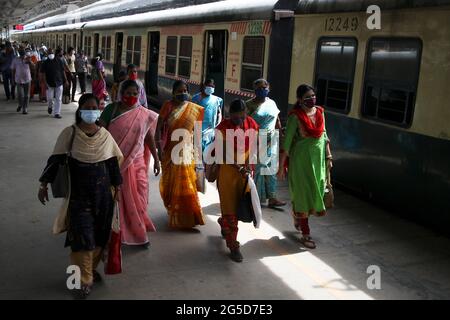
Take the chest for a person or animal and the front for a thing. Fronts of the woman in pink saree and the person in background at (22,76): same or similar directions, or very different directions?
same or similar directions

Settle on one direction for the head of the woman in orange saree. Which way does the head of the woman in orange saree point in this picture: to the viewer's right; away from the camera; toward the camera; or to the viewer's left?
toward the camera

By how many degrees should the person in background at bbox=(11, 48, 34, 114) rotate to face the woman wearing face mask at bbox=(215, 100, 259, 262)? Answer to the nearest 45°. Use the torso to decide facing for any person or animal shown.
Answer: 0° — they already face them

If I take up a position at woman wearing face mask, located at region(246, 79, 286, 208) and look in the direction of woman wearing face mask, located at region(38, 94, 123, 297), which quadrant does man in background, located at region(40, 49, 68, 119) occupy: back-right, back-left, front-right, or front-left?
back-right

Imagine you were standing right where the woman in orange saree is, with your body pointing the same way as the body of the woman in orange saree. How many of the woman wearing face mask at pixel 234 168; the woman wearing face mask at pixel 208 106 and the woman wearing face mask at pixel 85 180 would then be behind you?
1

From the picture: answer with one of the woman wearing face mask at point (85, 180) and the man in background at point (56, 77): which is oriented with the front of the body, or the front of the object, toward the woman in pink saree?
the man in background

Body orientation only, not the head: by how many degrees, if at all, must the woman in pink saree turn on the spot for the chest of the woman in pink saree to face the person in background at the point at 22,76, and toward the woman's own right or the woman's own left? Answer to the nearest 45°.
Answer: approximately 180°

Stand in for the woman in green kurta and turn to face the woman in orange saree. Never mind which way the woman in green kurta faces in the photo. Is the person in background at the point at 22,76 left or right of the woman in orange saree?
right

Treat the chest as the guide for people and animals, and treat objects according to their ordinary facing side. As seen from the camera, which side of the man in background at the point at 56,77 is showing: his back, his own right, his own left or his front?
front

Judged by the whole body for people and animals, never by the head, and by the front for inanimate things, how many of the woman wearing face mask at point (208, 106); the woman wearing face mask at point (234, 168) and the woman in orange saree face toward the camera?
3

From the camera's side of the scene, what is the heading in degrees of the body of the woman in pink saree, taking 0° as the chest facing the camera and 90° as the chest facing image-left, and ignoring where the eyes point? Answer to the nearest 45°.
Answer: approximately 0°

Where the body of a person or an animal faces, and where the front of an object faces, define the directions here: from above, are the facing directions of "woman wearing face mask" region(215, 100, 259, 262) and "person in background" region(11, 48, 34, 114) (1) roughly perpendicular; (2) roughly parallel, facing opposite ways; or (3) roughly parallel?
roughly parallel

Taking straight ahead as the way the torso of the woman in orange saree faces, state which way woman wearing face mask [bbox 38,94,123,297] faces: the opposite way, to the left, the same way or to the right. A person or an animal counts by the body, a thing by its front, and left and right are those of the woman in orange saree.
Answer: the same way

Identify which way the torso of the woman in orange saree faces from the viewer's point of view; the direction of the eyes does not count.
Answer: toward the camera

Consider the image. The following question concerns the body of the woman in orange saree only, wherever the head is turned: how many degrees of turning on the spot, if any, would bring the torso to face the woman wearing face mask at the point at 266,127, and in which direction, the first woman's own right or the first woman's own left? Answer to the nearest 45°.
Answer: approximately 135° to the first woman's own left

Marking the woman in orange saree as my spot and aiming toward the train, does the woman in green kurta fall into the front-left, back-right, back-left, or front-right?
front-right

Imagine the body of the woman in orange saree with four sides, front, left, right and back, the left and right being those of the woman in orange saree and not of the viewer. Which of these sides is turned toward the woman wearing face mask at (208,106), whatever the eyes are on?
back

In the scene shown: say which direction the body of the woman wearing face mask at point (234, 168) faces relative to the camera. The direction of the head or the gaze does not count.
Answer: toward the camera

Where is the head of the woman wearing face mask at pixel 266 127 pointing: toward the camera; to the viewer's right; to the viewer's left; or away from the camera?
toward the camera
